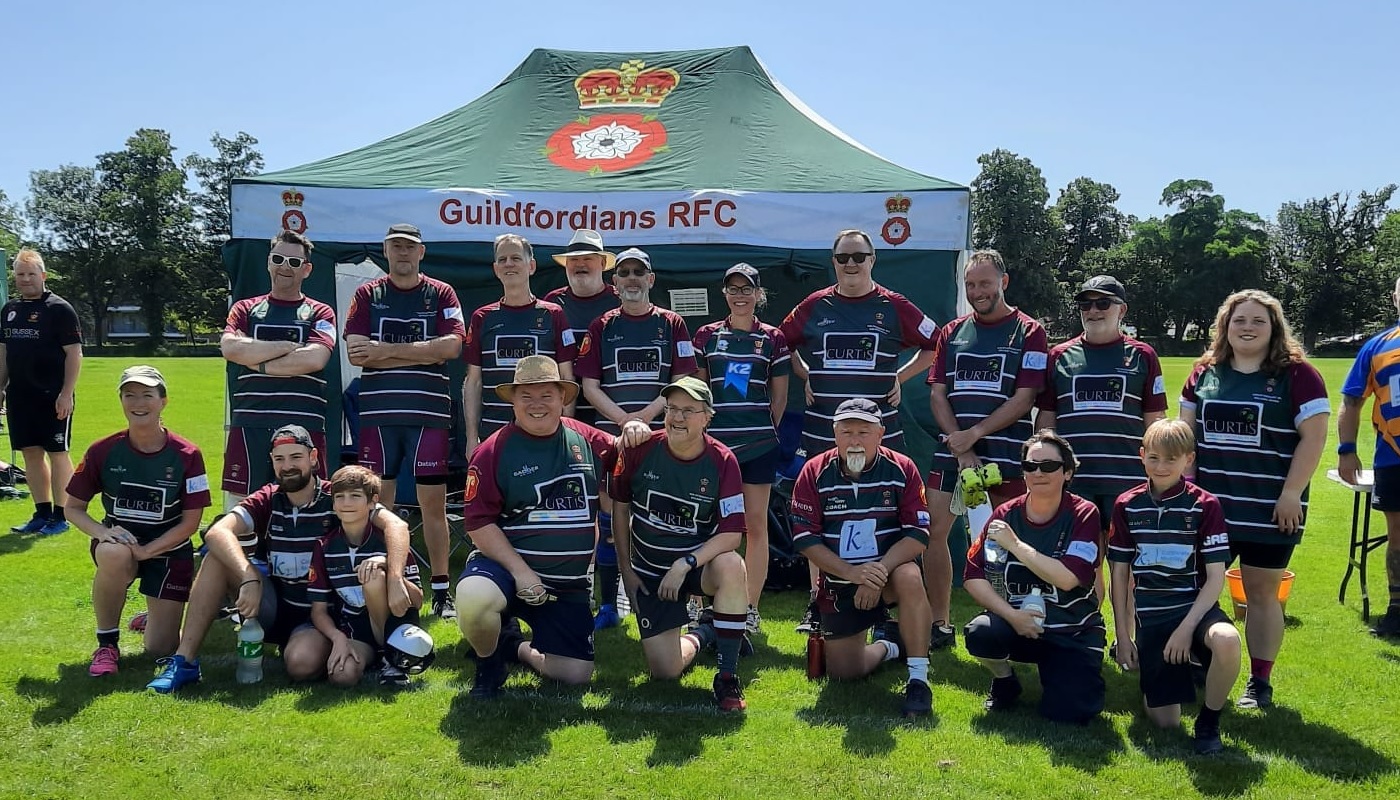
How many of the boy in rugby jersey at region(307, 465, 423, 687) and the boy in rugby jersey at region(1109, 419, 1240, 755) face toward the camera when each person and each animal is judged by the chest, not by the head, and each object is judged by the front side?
2

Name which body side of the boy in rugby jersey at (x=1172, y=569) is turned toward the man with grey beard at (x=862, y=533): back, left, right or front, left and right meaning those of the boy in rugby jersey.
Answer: right

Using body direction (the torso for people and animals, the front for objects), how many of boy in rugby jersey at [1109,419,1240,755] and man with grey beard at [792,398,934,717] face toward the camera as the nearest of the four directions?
2

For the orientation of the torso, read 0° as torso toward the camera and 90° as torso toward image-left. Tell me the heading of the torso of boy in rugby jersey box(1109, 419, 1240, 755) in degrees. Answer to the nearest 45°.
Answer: approximately 0°

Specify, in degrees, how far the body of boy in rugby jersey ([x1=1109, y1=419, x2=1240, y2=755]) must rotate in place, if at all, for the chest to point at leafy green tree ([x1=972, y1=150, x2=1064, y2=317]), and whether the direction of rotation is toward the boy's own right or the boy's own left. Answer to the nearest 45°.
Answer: approximately 180°

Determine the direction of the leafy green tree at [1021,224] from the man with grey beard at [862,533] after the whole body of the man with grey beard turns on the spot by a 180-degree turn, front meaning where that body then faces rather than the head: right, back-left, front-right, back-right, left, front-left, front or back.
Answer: front

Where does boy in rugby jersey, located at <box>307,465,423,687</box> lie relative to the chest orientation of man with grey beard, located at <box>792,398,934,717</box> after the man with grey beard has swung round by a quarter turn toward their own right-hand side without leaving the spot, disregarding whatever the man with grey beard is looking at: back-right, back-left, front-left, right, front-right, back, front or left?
front

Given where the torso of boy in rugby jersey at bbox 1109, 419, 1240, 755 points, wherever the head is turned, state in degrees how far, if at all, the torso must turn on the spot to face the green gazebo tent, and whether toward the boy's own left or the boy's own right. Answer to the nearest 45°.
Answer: approximately 135° to the boy's own right

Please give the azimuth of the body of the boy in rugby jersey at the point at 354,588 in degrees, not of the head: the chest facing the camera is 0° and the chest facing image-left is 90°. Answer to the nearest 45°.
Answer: approximately 0°

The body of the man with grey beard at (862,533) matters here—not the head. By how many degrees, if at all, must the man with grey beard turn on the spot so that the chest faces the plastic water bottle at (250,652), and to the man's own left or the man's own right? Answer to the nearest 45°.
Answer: approximately 90° to the man's own right

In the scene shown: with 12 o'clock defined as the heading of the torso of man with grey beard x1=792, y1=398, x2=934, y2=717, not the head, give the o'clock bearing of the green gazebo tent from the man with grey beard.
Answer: The green gazebo tent is roughly at 5 o'clock from the man with grey beard.

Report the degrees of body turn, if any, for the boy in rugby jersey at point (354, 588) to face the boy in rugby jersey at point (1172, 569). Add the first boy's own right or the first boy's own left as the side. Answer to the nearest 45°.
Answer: approximately 45° to the first boy's own left

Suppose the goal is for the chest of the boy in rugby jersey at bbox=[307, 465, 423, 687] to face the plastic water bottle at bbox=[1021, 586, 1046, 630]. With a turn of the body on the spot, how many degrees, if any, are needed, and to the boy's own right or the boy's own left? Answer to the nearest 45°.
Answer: approximately 45° to the boy's own left
